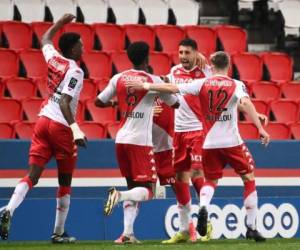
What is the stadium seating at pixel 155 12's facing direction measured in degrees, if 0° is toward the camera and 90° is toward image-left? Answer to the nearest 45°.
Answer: approximately 0°

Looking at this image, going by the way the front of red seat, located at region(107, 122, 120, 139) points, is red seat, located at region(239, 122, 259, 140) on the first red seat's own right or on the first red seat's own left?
on the first red seat's own left

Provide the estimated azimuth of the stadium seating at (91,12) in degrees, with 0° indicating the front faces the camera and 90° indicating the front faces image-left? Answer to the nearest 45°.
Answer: approximately 0°
